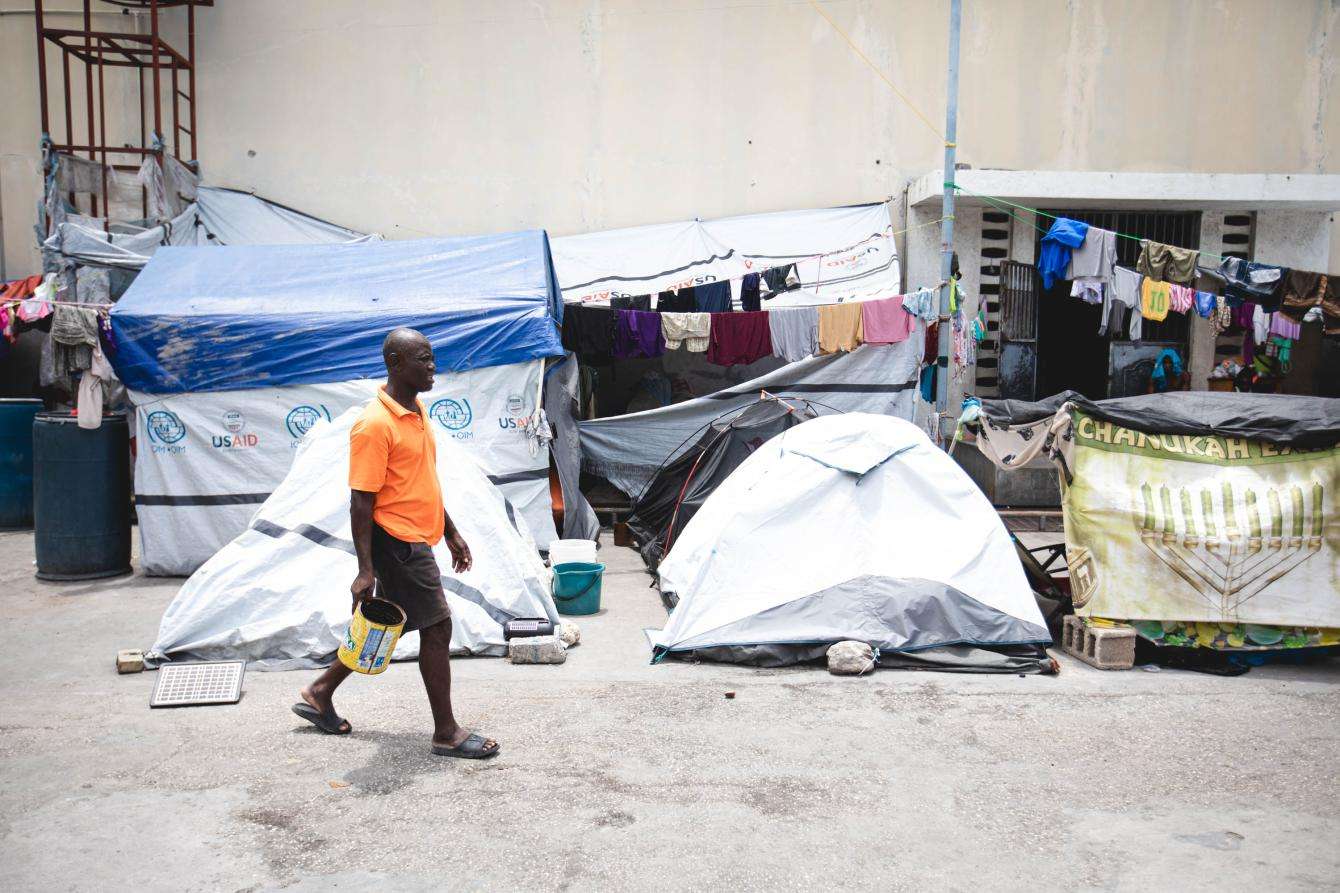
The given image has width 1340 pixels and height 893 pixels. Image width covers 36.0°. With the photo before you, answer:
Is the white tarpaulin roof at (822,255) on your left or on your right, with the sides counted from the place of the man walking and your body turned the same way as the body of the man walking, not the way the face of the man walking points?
on your left

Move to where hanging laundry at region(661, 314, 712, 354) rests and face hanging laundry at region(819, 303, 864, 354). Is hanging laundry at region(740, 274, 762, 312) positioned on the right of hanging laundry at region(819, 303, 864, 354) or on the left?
left

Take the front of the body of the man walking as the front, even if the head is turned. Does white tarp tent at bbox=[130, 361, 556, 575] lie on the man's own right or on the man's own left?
on the man's own left

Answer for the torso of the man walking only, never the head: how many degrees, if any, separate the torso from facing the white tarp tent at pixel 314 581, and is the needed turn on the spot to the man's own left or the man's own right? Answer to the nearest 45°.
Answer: approximately 90° to the man's own left

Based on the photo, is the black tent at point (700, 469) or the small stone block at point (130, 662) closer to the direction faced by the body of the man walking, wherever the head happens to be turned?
the black tent

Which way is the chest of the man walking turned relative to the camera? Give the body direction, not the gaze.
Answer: to the viewer's right
